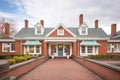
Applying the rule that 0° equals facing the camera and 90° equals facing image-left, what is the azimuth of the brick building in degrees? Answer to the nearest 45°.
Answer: approximately 0°
